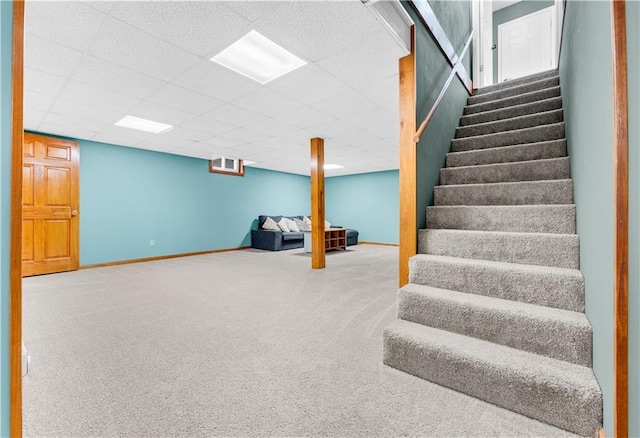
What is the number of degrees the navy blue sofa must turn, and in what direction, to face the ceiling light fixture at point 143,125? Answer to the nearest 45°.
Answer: approximately 90° to its right

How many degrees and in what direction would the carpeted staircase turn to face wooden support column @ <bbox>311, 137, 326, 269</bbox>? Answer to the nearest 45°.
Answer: approximately 90° to its right

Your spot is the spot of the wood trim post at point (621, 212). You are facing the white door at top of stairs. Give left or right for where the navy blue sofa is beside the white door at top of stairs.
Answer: left

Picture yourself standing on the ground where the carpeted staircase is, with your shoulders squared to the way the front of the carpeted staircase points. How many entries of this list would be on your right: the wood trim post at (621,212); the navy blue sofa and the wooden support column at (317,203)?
2

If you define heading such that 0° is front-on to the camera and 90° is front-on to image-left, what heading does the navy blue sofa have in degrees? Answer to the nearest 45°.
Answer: approximately 315°

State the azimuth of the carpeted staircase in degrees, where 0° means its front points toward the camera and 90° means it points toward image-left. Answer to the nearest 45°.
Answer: approximately 45°
